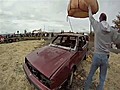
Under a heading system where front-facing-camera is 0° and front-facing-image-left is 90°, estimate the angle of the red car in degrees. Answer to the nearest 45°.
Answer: approximately 45°

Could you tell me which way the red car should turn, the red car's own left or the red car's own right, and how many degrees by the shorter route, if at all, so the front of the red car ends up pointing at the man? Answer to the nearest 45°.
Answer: approximately 135° to the red car's own left
